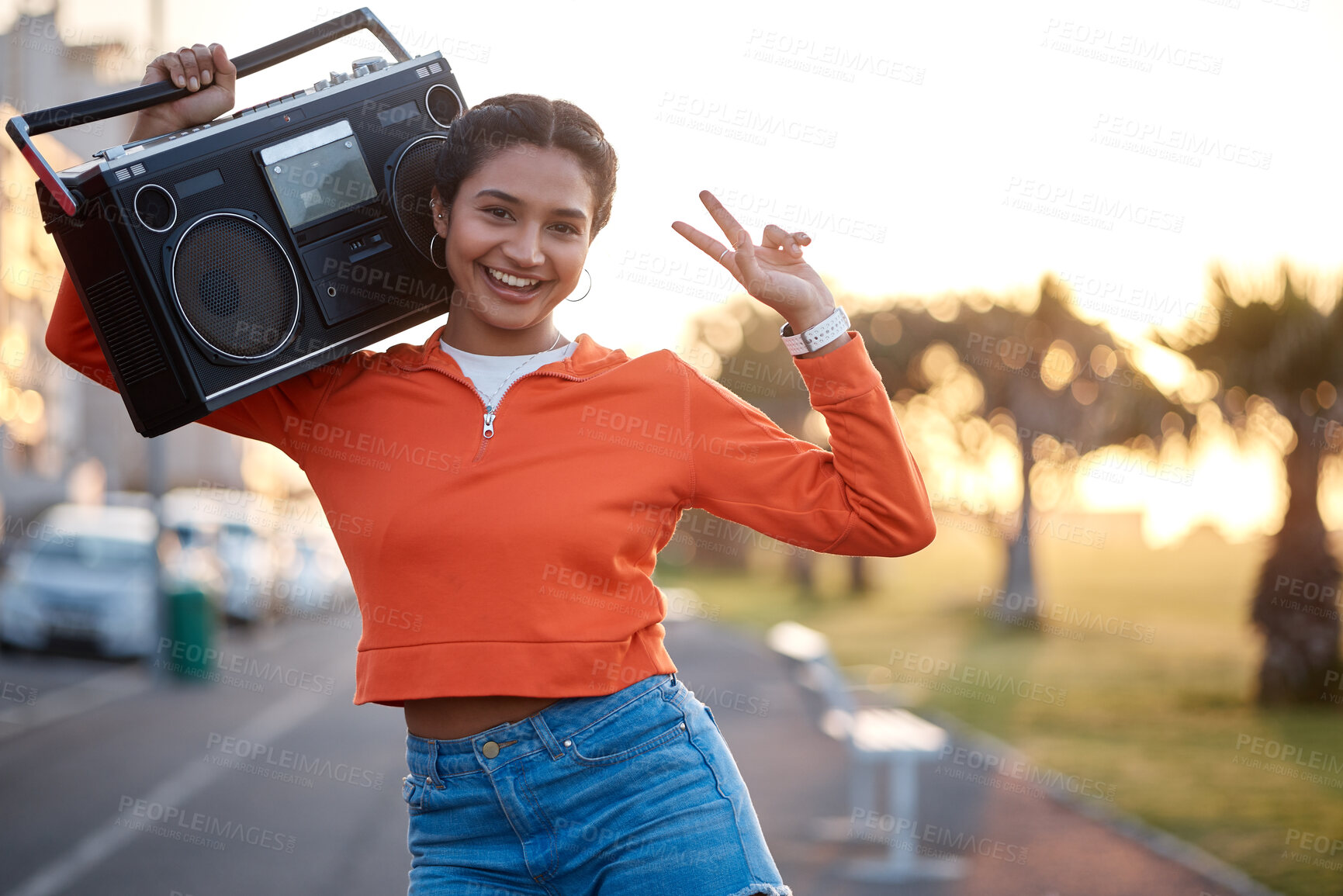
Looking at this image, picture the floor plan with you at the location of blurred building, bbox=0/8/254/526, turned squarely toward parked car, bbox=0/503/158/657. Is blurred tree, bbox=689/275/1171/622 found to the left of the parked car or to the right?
left

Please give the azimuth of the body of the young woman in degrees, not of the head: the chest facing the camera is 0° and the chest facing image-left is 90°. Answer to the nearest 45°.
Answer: approximately 0°

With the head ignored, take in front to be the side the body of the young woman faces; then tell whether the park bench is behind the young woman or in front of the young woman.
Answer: behind
